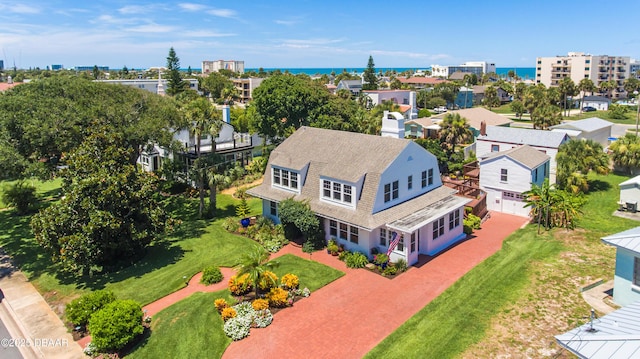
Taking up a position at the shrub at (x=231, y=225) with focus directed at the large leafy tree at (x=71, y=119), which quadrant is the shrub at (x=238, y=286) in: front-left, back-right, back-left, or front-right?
back-left

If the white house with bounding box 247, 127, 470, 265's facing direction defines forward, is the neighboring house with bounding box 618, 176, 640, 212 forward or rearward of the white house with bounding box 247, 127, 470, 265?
rearward

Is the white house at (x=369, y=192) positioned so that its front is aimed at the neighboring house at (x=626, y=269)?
no

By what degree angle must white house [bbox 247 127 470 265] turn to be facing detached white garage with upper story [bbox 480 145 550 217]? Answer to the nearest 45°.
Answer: approximately 180°

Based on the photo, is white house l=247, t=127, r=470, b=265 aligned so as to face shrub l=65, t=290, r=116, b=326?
yes

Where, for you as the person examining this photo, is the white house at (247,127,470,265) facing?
facing the viewer and to the left of the viewer

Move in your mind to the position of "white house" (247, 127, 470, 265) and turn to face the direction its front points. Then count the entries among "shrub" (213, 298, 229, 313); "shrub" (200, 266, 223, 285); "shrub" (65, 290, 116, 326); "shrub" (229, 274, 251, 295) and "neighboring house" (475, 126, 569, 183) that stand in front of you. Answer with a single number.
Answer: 4

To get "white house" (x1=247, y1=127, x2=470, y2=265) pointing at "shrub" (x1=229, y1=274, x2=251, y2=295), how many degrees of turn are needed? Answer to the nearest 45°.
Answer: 0° — it already faces it

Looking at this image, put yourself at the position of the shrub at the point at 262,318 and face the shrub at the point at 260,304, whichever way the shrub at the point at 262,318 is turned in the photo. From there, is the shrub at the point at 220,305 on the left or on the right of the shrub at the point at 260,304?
left

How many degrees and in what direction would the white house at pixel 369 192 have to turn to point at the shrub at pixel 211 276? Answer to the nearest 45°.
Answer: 0° — it already faces it

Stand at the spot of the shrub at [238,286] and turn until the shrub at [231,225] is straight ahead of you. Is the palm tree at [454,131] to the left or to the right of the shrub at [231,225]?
right

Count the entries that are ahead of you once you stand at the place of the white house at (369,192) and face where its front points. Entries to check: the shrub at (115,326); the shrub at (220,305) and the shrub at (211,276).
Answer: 3

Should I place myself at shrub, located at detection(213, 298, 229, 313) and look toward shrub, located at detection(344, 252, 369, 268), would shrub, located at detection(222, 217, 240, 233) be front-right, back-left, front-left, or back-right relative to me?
front-left

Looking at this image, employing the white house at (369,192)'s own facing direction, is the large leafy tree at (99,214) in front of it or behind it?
in front

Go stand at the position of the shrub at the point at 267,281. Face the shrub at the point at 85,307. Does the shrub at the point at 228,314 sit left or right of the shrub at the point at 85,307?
left

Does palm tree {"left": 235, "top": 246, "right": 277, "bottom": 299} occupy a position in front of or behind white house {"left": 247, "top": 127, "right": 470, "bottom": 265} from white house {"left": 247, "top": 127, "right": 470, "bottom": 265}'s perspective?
in front

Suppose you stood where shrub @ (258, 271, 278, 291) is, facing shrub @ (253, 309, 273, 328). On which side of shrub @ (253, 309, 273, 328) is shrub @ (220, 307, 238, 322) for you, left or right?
right

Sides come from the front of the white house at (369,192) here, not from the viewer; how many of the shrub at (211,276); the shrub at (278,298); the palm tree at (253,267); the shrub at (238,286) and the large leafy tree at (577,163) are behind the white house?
1

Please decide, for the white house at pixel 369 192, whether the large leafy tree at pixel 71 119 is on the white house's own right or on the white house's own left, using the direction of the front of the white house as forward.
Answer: on the white house's own right

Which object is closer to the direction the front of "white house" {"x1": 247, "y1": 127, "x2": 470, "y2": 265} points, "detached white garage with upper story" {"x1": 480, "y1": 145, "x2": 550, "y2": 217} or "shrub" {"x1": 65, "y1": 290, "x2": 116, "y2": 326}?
the shrub

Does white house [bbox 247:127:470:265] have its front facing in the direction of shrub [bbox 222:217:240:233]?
no

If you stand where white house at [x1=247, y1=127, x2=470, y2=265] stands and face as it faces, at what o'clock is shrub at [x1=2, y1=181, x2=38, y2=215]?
The shrub is roughly at 2 o'clock from the white house.

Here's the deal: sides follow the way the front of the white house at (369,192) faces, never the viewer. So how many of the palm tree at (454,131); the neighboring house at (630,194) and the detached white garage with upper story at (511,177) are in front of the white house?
0

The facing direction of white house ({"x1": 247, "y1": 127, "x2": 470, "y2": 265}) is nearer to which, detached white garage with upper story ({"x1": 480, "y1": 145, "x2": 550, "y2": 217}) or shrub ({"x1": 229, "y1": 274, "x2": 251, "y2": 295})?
the shrub
